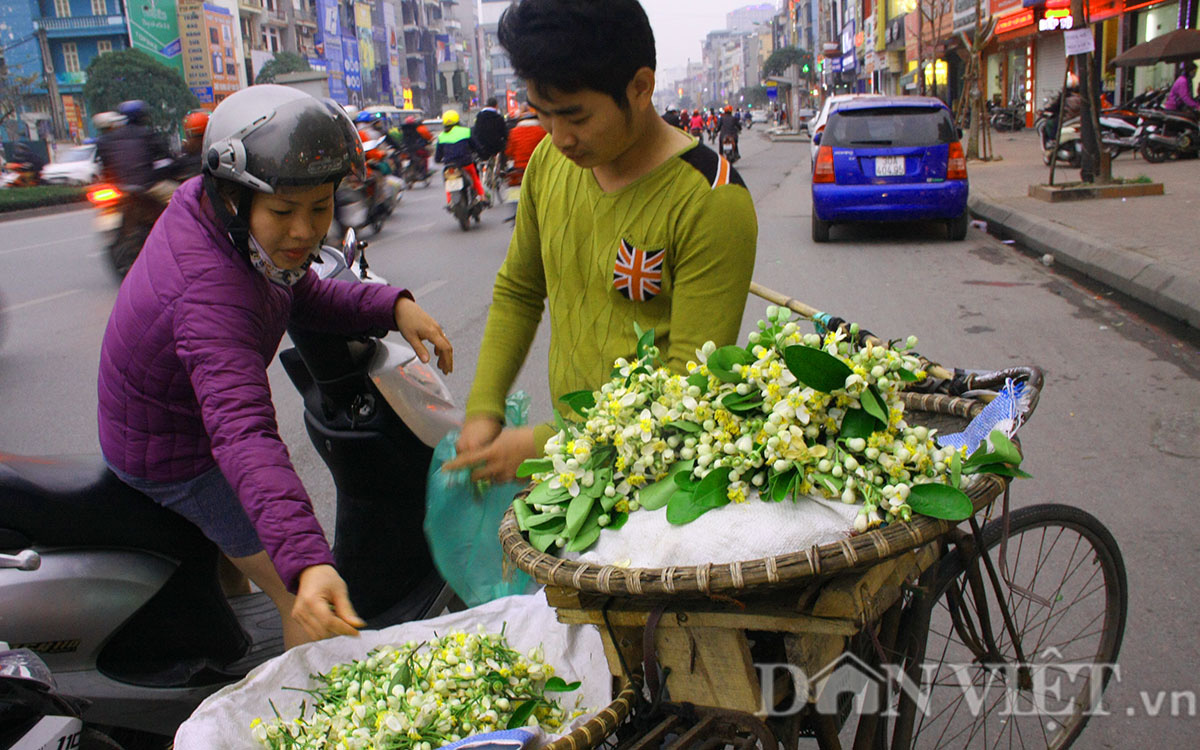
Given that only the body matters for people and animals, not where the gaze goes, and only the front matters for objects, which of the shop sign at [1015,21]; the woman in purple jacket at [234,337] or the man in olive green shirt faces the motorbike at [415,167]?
the shop sign

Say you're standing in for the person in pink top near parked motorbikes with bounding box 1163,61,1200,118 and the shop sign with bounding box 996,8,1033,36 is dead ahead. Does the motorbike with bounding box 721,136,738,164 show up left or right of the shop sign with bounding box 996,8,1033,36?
left

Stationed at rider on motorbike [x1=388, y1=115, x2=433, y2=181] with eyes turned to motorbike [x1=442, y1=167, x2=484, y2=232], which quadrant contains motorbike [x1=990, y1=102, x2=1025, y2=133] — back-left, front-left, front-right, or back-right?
back-left

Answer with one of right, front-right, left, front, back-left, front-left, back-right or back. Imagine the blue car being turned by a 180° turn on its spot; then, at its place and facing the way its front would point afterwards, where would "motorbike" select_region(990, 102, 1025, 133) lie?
back

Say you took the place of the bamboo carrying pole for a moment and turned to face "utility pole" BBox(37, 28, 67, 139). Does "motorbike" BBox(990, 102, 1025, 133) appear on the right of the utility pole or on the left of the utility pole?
right

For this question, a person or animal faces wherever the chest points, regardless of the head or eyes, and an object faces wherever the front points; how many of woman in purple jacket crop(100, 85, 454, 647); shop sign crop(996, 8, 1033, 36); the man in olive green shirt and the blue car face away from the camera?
1

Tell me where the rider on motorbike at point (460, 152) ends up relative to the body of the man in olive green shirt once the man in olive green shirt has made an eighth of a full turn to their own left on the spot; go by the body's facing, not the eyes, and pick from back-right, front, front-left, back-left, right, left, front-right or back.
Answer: back

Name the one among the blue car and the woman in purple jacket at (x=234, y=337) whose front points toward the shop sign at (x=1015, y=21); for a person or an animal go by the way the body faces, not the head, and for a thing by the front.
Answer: the blue car

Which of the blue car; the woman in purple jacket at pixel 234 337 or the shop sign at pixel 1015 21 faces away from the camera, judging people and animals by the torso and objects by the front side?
the blue car

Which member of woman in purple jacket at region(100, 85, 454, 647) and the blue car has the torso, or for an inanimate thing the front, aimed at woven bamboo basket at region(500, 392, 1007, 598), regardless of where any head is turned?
the woman in purple jacket

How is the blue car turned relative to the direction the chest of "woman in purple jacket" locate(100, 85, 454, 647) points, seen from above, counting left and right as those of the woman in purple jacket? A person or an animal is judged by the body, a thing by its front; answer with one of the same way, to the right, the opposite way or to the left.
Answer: to the left

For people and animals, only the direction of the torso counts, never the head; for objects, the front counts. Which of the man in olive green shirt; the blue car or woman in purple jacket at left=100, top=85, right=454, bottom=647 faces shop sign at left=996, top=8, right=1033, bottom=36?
the blue car

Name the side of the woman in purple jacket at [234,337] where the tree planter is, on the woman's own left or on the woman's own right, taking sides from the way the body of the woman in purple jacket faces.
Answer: on the woman's own left

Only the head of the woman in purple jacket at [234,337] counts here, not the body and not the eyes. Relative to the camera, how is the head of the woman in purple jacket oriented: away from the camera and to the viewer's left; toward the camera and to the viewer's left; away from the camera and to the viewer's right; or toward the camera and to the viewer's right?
toward the camera and to the viewer's right

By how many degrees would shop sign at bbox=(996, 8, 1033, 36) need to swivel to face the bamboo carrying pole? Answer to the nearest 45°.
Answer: approximately 45° to its left

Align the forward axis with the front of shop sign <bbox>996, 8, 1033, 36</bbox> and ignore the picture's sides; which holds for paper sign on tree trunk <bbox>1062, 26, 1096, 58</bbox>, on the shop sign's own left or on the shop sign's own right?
on the shop sign's own left

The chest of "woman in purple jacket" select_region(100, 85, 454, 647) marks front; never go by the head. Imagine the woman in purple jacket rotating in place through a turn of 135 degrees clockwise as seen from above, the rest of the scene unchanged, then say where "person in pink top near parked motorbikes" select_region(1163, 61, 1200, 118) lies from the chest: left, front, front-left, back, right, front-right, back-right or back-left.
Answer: back-right

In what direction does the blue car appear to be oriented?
away from the camera
